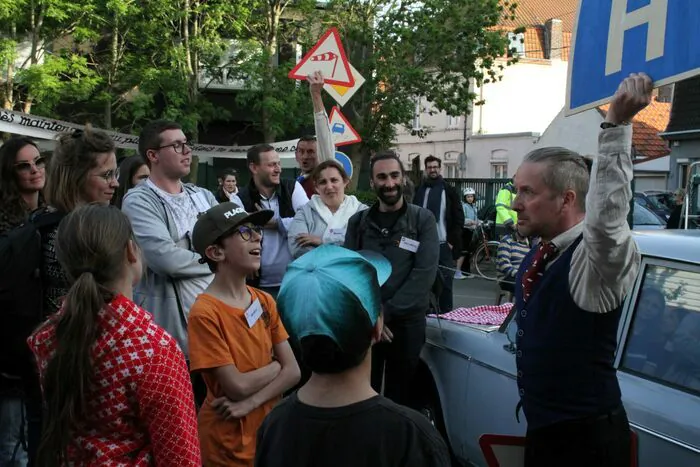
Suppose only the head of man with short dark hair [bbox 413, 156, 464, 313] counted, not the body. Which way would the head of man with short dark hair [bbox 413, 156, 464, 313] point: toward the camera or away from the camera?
toward the camera

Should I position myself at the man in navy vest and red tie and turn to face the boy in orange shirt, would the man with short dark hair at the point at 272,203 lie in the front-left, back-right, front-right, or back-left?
front-right

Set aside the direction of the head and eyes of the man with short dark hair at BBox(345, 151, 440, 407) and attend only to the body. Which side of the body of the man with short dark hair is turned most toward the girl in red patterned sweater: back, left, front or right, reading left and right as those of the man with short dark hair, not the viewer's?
front

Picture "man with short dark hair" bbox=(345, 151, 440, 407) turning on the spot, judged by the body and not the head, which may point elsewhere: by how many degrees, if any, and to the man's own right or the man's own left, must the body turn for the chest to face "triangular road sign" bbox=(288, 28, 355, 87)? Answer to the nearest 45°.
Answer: approximately 180°

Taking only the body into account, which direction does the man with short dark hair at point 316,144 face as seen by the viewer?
toward the camera

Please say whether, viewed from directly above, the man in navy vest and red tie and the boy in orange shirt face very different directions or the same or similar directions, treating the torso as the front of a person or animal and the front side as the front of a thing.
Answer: very different directions

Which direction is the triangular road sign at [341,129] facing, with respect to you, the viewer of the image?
facing the viewer

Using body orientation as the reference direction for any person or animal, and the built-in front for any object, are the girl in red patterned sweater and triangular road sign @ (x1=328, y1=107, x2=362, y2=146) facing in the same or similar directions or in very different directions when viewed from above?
very different directions

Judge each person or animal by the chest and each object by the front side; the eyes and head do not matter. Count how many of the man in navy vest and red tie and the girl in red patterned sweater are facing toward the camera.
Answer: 0

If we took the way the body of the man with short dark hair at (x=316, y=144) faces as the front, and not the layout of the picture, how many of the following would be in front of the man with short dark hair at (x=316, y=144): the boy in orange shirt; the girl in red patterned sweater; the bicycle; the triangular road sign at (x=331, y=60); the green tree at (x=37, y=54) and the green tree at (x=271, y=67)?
2

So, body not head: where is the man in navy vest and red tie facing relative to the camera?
to the viewer's left

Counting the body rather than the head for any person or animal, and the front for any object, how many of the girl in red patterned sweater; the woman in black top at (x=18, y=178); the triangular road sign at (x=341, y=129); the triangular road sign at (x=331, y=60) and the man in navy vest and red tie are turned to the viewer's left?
1

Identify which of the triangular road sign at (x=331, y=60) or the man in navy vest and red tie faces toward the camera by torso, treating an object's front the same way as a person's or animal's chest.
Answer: the triangular road sign

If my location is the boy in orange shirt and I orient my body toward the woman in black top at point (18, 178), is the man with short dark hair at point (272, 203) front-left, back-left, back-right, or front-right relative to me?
front-right

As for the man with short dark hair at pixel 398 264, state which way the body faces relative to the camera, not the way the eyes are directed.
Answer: toward the camera

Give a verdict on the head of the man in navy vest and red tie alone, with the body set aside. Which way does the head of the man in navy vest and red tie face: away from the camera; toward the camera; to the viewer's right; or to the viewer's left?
to the viewer's left
